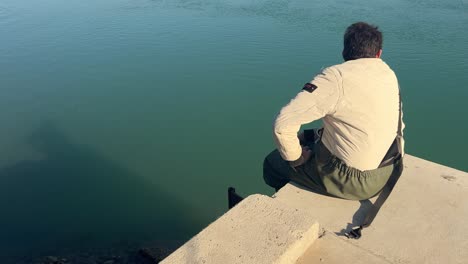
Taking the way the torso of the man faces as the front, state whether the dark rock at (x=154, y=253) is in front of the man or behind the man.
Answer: in front

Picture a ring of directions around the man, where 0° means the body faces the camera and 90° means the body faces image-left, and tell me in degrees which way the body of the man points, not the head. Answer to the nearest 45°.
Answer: approximately 135°

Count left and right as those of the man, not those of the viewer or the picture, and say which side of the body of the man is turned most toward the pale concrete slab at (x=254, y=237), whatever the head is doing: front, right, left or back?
left
